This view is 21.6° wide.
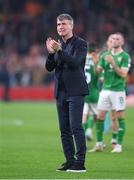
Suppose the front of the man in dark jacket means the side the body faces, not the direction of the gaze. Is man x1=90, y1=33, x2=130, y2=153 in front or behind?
behind

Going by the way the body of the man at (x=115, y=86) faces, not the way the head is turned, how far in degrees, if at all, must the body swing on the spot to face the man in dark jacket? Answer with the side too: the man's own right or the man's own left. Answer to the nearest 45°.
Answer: approximately 45° to the man's own left

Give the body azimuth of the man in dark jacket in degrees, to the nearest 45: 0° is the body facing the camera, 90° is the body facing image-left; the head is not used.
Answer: approximately 45°

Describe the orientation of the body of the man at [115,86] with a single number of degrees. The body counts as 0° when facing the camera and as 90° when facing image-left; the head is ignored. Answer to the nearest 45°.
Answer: approximately 45°
